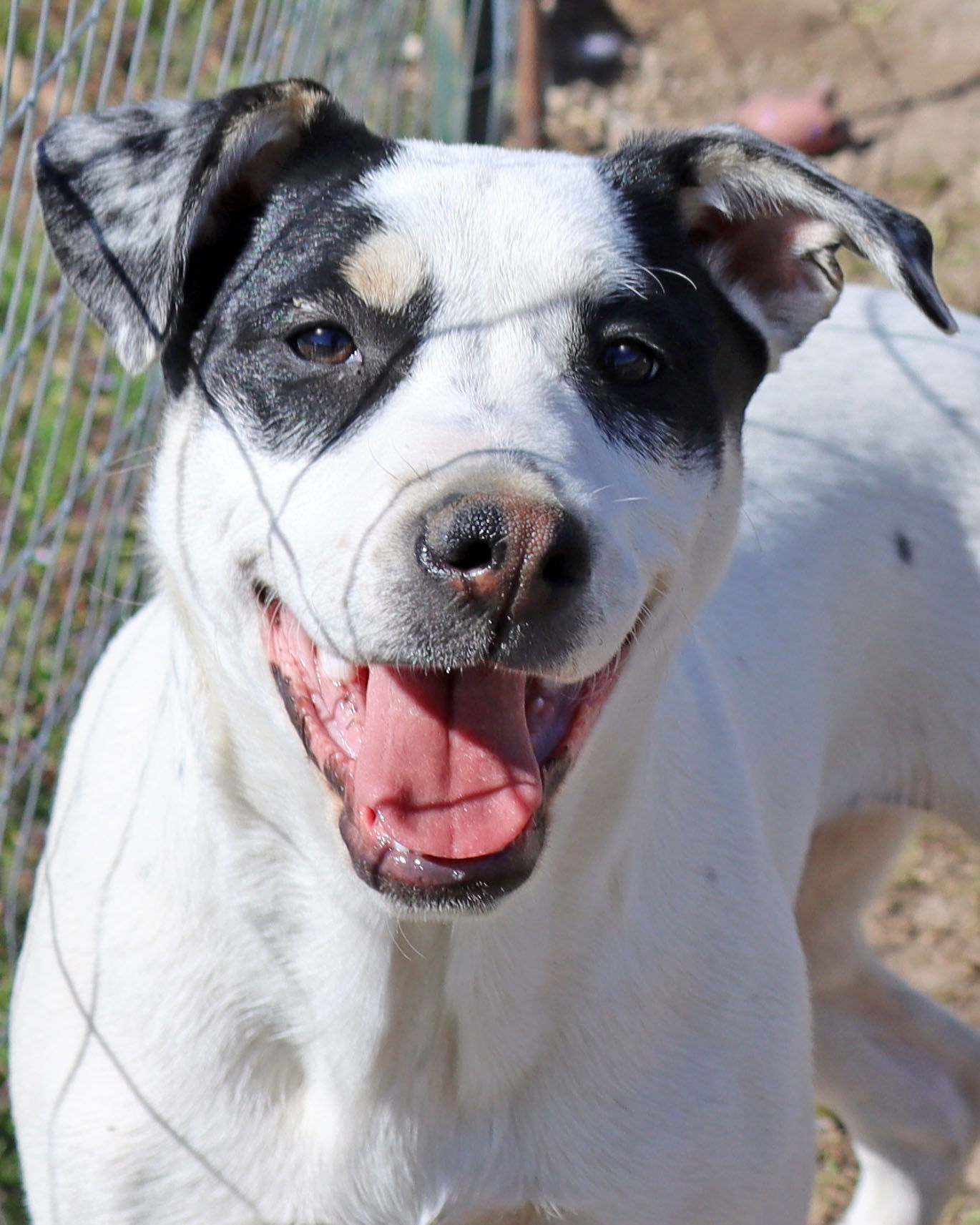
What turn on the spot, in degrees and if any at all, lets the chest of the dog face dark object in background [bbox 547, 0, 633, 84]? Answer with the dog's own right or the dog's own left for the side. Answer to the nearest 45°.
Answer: approximately 135° to the dog's own right

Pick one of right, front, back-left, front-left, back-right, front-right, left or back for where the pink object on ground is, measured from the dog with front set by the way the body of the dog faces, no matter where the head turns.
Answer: back-right

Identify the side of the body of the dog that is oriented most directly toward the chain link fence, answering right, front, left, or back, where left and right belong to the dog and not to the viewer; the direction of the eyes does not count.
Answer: right

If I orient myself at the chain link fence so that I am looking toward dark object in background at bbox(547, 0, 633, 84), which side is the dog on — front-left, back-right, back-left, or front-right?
back-right

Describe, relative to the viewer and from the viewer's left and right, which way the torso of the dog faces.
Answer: facing the viewer and to the left of the viewer
